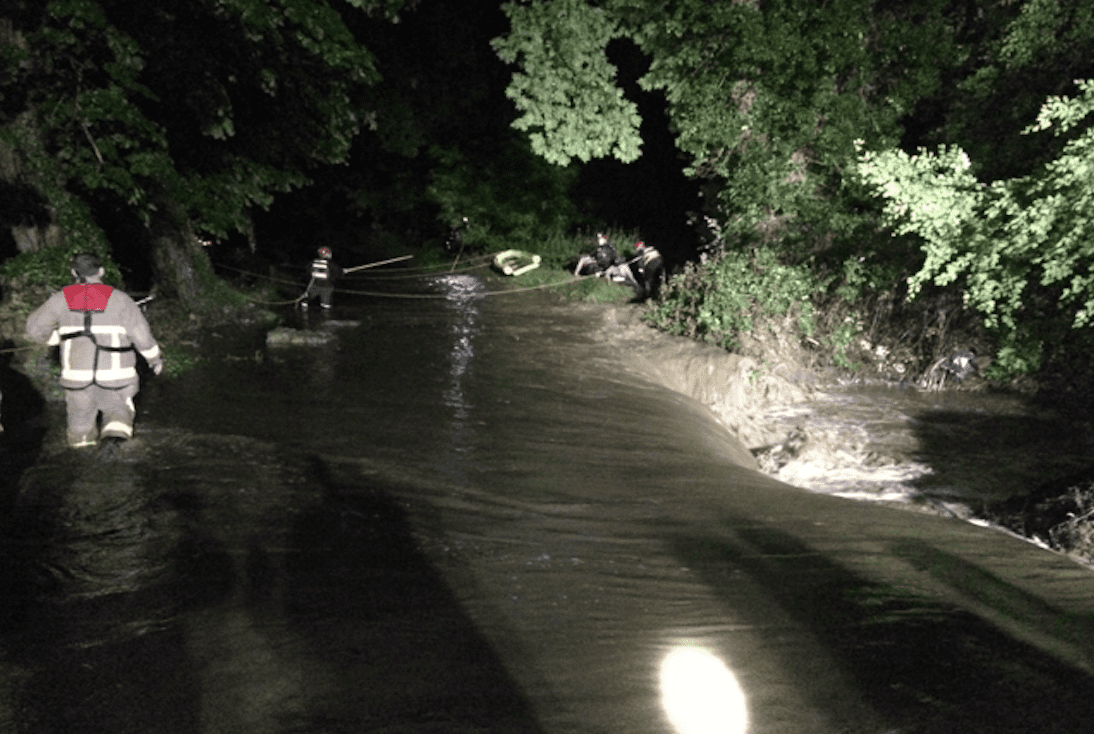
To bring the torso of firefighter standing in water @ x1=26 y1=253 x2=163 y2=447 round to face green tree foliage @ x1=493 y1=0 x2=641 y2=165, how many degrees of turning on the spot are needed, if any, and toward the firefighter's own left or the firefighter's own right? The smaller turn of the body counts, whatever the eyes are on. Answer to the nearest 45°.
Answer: approximately 45° to the firefighter's own right

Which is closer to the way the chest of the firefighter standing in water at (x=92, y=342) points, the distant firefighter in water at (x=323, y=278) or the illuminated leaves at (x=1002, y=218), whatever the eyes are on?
the distant firefighter in water

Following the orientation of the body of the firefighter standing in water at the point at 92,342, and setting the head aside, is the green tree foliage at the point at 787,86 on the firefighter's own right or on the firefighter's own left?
on the firefighter's own right

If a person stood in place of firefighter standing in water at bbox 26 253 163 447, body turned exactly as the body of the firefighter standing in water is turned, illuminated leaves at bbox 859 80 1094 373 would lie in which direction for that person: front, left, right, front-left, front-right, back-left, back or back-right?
right

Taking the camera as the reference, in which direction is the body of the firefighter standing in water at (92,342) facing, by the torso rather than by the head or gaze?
away from the camera

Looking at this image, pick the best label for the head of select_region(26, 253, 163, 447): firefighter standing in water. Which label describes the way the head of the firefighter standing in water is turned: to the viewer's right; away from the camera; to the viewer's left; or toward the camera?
away from the camera
